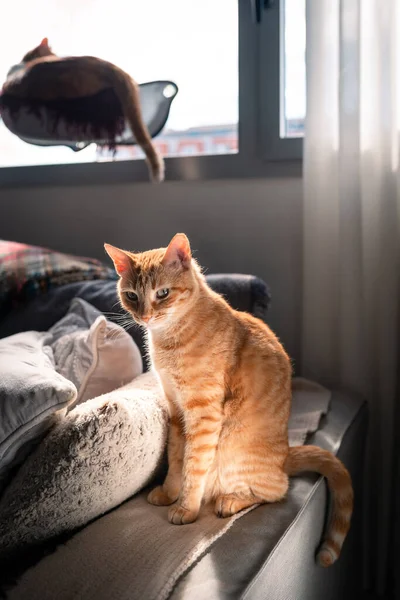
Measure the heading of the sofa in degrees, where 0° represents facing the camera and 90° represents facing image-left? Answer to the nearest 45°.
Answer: approximately 315°

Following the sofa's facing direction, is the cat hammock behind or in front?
behind
